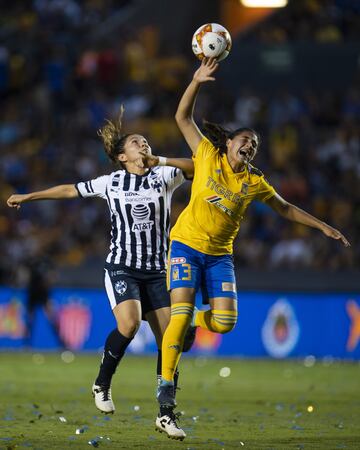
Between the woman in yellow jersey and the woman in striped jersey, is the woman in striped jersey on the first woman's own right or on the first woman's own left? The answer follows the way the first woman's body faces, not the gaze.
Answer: on the first woman's own right

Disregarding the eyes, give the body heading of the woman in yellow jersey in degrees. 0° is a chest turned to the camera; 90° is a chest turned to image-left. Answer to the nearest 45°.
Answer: approximately 0°
